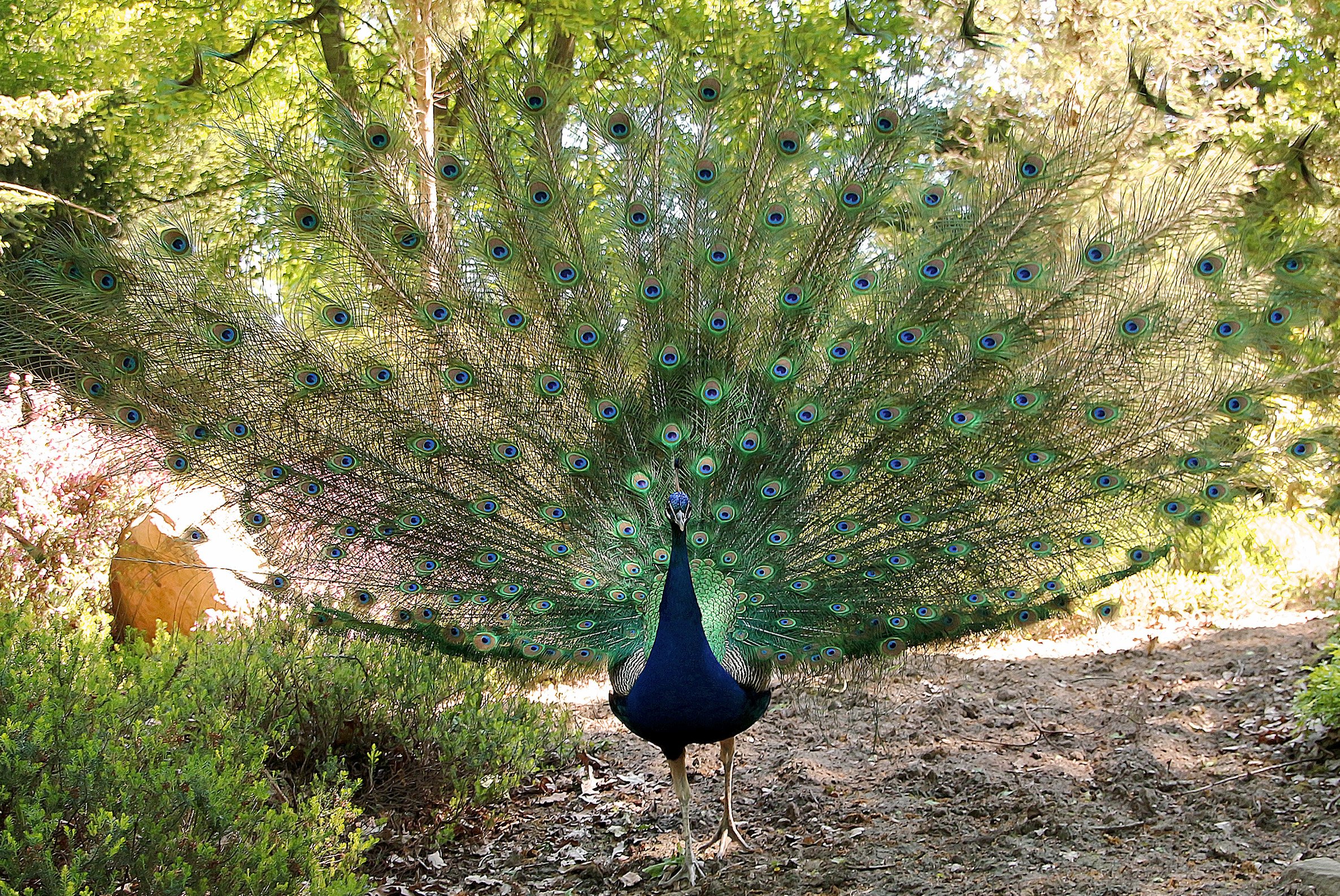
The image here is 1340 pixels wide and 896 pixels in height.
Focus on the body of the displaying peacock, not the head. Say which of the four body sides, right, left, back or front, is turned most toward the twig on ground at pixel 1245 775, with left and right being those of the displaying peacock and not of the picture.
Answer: left

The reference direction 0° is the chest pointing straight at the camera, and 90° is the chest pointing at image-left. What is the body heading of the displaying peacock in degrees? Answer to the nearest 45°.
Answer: approximately 0°

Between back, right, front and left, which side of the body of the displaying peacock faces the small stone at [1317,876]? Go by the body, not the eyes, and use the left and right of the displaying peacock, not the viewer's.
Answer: left

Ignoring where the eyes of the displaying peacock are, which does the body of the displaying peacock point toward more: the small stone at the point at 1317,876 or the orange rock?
the small stone

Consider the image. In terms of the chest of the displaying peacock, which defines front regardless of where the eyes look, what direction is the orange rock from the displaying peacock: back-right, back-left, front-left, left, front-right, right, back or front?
back-right

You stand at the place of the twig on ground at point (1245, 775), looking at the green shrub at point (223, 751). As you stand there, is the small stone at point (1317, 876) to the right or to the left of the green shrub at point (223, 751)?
left
